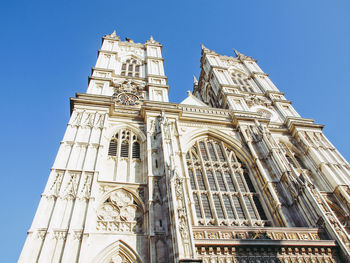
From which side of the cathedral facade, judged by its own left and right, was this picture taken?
front
